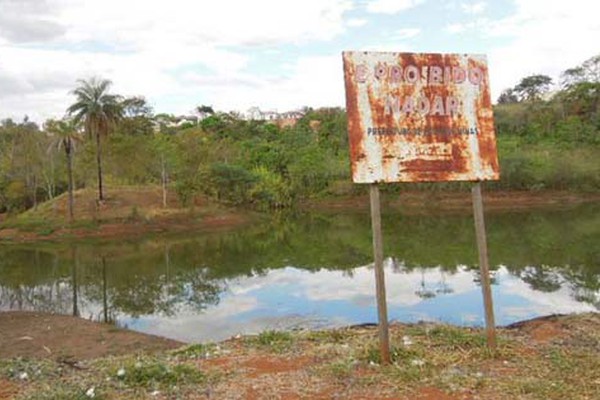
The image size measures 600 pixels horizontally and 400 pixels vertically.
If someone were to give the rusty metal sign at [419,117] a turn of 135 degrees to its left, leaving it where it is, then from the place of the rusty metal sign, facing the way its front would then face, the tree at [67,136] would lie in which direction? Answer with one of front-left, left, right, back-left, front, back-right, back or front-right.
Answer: left

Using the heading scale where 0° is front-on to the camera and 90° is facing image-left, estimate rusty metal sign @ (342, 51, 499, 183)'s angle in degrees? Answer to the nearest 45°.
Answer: approximately 0°

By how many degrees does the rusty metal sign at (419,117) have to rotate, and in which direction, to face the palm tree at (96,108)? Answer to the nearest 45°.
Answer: approximately 135° to its right

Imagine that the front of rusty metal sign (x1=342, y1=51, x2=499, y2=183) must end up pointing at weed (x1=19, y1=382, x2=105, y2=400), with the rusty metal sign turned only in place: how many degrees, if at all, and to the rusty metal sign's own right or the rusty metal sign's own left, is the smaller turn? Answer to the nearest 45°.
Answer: approximately 90° to the rusty metal sign's own right

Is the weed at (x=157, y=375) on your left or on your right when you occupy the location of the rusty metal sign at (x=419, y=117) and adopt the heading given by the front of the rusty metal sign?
on your right
